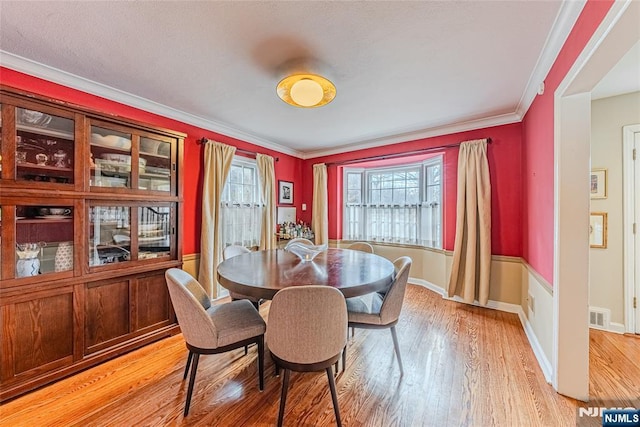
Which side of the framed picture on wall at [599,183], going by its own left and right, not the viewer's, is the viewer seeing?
front

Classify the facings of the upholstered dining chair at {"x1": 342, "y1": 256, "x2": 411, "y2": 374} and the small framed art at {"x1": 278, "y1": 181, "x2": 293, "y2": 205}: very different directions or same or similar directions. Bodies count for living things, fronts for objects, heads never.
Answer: very different directions

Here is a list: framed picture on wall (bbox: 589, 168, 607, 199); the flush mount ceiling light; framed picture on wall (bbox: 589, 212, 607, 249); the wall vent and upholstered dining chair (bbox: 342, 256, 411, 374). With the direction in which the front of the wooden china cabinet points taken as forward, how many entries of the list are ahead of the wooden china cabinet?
5

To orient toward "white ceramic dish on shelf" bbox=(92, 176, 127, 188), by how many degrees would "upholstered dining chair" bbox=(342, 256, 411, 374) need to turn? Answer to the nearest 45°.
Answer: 0° — it already faces it

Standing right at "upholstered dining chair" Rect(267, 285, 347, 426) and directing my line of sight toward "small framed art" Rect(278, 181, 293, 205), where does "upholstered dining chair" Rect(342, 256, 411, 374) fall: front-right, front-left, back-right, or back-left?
front-right

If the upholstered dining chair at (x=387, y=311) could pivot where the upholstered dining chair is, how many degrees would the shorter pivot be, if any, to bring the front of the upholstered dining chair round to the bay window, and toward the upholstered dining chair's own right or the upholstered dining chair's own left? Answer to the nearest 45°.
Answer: approximately 90° to the upholstered dining chair's own right

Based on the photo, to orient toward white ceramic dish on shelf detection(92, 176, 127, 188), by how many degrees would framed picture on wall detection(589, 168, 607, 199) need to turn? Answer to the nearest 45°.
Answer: approximately 45° to its right

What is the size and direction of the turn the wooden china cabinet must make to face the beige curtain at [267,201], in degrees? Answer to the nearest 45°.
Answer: approximately 45° to its left

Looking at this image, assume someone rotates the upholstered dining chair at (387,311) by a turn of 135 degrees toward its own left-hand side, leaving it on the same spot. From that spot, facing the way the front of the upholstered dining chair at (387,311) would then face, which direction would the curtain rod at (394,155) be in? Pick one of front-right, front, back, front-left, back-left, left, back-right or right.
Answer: back-left

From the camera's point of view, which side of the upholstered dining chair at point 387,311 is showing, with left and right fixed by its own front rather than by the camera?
left

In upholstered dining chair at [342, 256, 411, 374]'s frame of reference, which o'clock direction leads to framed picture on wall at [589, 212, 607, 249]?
The framed picture on wall is roughly at 5 o'clock from the upholstered dining chair.

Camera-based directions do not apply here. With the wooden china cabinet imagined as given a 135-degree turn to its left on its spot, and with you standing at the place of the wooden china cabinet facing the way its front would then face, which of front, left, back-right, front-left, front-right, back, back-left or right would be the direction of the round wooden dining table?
back-right

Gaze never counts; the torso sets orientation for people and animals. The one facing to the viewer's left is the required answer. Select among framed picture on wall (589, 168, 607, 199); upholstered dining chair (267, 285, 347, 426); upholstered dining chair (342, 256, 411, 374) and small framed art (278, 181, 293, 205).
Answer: upholstered dining chair (342, 256, 411, 374)

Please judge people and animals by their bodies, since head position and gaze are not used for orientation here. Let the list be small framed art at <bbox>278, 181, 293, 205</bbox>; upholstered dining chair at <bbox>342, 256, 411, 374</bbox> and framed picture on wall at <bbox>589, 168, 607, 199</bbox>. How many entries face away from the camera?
0

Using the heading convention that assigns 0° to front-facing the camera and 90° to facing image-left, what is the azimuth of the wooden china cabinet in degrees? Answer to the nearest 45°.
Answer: approximately 315°

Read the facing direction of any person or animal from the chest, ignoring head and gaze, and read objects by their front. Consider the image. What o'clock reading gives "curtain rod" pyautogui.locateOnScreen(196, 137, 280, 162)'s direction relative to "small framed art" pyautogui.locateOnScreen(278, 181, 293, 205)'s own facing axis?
The curtain rod is roughly at 3 o'clock from the small framed art.

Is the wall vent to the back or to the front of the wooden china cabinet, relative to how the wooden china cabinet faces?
to the front

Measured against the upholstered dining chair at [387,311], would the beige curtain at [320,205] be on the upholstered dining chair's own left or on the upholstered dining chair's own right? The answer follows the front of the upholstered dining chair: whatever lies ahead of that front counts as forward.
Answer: on the upholstered dining chair's own right

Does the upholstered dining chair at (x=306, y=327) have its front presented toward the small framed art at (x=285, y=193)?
yes

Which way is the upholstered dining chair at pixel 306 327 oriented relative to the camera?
away from the camera
